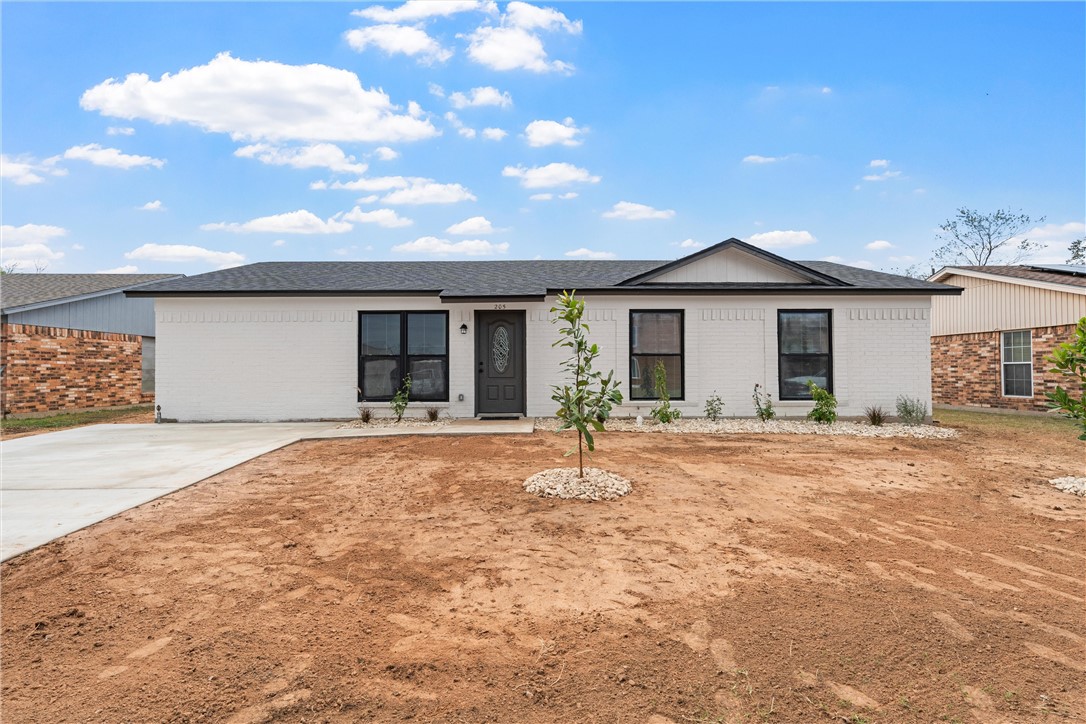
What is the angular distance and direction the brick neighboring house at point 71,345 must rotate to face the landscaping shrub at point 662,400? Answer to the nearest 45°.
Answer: approximately 90° to its left

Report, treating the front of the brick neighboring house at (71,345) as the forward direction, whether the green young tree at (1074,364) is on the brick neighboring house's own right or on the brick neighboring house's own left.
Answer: on the brick neighboring house's own left

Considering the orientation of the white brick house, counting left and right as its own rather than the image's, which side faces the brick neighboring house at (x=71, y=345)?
right

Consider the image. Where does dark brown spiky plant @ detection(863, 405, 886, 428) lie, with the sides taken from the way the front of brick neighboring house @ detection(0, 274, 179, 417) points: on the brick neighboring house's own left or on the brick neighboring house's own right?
on the brick neighboring house's own left

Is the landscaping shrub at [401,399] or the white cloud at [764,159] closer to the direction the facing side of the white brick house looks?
the landscaping shrub

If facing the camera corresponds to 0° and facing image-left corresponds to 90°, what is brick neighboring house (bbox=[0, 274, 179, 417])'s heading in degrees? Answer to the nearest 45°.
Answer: approximately 45°

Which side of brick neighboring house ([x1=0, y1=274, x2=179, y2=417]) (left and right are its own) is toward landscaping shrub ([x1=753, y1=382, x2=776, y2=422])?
left

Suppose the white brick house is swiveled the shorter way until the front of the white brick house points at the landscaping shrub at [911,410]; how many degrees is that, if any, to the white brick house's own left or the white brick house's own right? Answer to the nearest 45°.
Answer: approximately 90° to the white brick house's own left

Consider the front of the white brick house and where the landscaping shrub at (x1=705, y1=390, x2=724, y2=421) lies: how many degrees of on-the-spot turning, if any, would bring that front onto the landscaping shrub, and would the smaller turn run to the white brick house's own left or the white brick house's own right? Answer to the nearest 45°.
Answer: approximately 90° to the white brick house's own left

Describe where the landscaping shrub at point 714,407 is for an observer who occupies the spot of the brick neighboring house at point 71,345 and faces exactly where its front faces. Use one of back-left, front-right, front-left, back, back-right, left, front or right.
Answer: left

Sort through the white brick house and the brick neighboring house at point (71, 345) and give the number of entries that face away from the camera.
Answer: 0

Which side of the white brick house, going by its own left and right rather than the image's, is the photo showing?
front

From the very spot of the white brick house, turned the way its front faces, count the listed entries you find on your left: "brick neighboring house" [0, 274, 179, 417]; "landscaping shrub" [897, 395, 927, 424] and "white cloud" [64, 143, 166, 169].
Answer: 1
